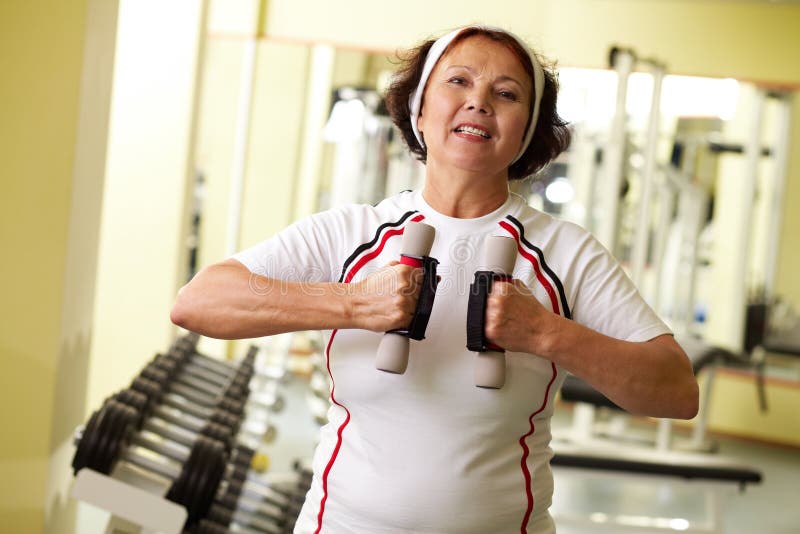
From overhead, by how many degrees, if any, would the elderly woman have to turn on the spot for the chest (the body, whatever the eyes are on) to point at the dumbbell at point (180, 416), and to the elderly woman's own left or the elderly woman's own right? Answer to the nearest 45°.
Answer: approximately 135° to the elderly woman's own right

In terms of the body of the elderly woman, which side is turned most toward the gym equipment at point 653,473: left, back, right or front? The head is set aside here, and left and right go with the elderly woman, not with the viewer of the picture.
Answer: back

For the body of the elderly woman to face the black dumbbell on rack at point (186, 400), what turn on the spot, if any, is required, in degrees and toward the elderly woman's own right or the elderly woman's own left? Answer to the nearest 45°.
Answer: approximately 135° to the elderly woman's own right

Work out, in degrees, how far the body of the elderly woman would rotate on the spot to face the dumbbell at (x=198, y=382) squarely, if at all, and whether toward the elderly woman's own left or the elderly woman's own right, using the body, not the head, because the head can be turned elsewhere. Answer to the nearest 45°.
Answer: approximately 135° to the elderly woman's own right

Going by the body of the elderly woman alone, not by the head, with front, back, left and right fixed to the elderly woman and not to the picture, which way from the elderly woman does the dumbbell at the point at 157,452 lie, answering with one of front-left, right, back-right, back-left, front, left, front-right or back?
back-right

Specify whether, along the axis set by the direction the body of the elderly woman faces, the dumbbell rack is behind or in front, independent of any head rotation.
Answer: behind

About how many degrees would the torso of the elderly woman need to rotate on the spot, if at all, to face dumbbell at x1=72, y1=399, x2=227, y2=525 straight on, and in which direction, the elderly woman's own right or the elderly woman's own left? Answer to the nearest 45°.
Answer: approximately 135° to the elderly woman's own right

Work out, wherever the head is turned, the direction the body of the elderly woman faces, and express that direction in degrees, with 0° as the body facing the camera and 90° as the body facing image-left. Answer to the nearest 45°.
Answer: approximately 0°

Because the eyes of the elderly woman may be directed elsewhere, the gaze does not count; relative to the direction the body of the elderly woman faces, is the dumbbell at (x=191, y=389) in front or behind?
behind
